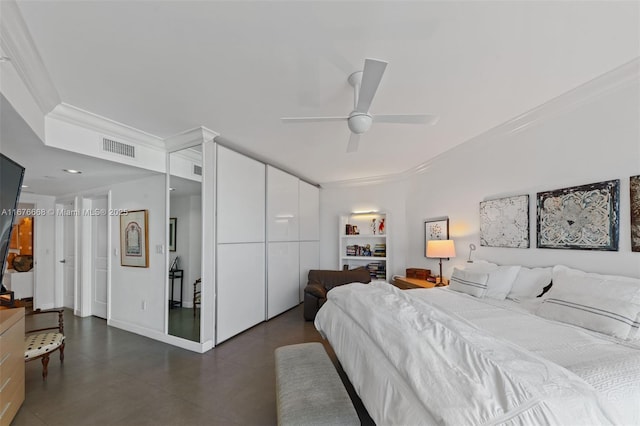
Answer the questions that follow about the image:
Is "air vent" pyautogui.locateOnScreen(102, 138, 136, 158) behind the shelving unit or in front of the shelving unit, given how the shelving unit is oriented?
in front

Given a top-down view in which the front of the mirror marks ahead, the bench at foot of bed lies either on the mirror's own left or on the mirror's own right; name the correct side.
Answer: on the mirror's own left

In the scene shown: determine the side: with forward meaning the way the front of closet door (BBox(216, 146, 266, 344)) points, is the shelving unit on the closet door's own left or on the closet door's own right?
on the closet door's own left

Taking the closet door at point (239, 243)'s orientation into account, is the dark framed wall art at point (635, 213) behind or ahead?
ahead

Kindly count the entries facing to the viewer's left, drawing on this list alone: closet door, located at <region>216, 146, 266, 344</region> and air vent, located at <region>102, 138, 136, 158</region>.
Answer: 0

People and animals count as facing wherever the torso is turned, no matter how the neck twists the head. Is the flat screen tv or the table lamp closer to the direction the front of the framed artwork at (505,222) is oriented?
the flat screen tv

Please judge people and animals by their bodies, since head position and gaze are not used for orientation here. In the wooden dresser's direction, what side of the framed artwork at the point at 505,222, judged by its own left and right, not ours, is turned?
front

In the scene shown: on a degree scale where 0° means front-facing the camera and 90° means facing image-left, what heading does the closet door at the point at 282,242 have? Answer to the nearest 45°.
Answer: approximately 315°

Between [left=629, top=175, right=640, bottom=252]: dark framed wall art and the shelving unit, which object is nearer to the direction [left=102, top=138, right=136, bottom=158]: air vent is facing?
the dark framed wall art

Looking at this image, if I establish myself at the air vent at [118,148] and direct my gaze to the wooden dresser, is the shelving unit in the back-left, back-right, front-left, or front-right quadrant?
back-left

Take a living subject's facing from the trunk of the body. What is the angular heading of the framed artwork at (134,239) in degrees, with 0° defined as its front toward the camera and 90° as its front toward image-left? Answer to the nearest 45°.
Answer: approximately 45°

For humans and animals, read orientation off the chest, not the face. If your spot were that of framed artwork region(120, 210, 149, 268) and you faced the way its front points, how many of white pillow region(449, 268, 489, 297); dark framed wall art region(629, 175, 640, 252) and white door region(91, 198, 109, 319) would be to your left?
2

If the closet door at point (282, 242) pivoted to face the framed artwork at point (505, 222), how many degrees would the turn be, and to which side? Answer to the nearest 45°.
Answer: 0° — it already faces it
